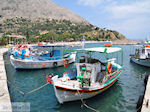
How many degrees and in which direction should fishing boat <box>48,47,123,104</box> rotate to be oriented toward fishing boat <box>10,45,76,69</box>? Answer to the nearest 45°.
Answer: approximately 90° to its right

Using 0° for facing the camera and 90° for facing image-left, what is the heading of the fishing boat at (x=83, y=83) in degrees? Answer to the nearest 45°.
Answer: approximately 45°
